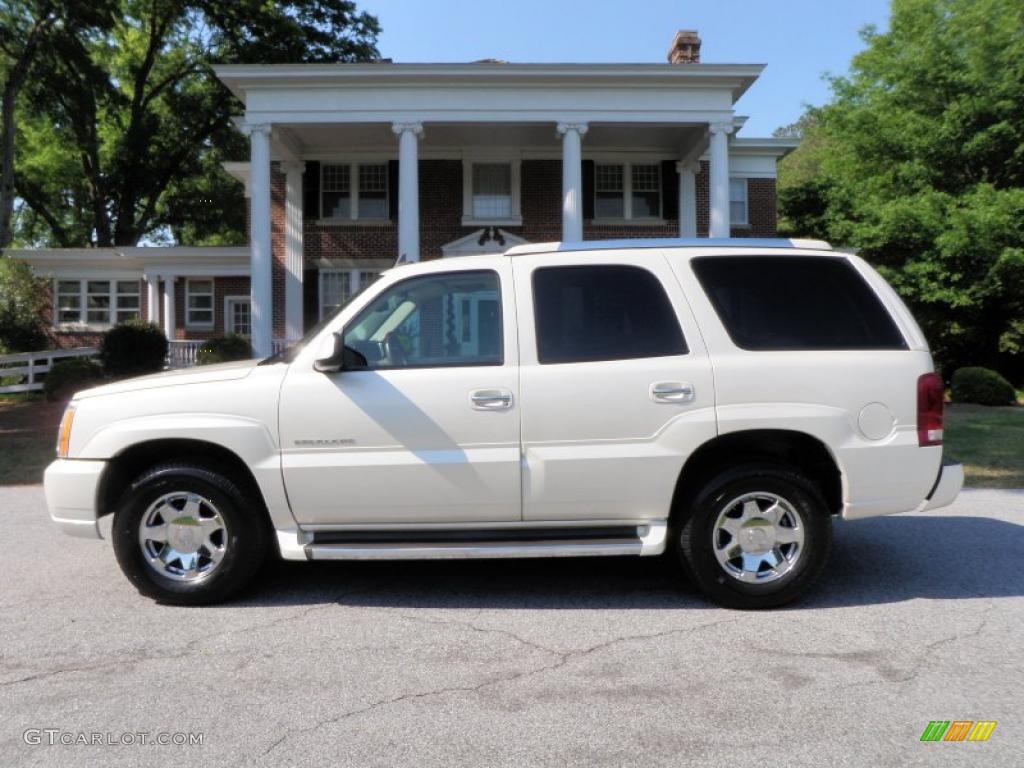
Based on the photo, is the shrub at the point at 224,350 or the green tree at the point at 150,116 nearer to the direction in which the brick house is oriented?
the shrub

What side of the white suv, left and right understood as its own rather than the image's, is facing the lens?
left

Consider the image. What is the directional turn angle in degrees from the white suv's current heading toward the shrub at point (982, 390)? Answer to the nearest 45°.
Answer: approximately 135° to its right

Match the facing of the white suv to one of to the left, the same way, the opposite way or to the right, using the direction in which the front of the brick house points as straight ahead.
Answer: to the right

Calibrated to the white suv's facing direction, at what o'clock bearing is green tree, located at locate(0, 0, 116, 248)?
The green tree is roughly at 2 o'clock from the white suv.

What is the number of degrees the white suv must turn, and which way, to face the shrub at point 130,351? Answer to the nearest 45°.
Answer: approximately 45° to its right

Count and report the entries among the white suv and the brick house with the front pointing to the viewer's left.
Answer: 1

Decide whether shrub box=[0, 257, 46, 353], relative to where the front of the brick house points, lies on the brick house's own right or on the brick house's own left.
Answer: on the brick house's own right

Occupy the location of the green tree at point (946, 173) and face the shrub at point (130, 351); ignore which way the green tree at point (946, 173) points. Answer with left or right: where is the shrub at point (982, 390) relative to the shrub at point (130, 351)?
left

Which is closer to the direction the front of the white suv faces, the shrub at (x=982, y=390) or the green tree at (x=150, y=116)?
the green tree

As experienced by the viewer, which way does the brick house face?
facing the viewer

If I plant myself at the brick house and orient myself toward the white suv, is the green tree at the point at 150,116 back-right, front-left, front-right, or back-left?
back-right

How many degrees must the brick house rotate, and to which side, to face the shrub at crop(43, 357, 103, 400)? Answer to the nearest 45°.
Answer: approximately 90° to its right

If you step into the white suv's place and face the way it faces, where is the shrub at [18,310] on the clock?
The shrub is roughly at 2 o'clock from the white suv.

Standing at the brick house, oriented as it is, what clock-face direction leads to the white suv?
The white suv is roughly at 12 o'clock from the brick house.

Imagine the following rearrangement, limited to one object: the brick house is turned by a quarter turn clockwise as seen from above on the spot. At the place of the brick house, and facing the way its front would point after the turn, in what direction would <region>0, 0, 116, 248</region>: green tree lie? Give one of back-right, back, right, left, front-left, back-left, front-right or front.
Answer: front

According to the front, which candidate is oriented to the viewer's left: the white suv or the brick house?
the white suv

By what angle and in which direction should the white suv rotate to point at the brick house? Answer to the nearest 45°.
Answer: approximately 90° to its right

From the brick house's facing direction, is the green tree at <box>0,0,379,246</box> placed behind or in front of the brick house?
behind
